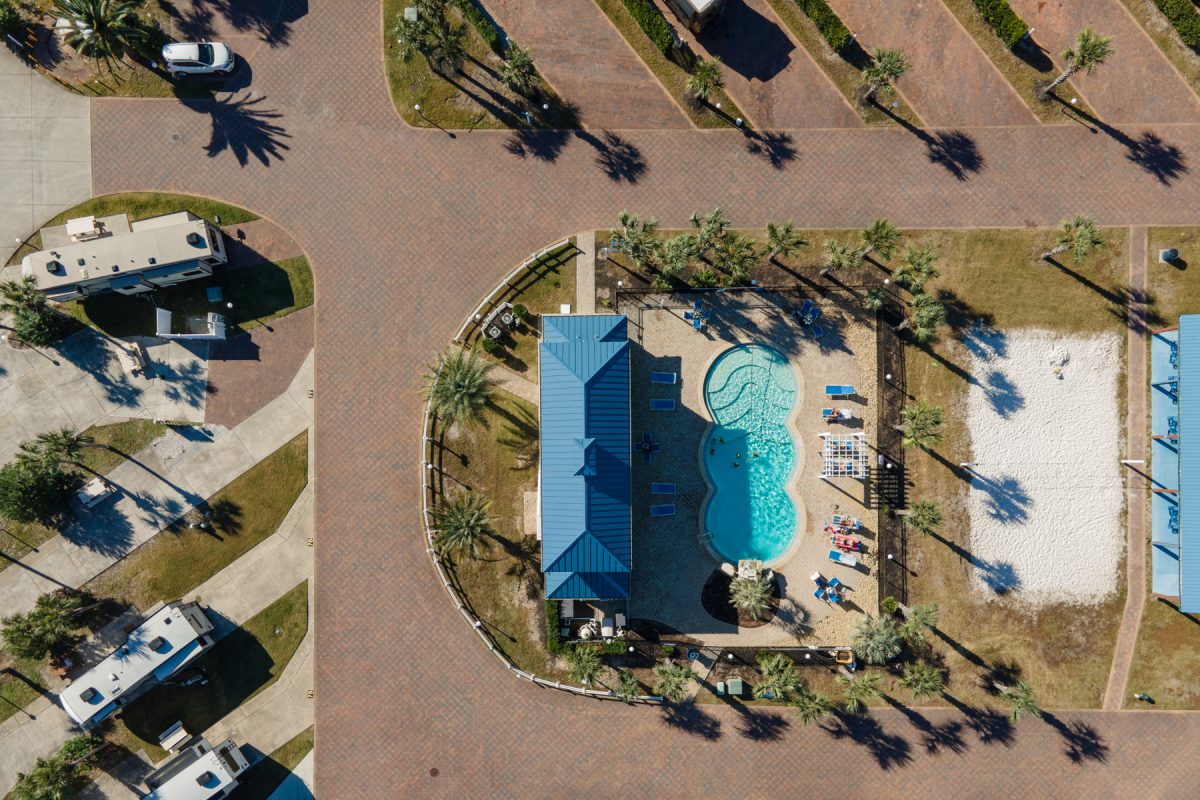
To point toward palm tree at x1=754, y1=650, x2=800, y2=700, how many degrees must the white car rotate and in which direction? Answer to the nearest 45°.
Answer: approximately 45° to its right

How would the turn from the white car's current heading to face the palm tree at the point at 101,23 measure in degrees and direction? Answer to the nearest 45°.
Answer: approximately 180°

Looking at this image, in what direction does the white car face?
to the viewer's right

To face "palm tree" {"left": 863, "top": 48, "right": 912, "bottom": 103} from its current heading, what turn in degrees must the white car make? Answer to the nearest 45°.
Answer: approximately 45° to its right
